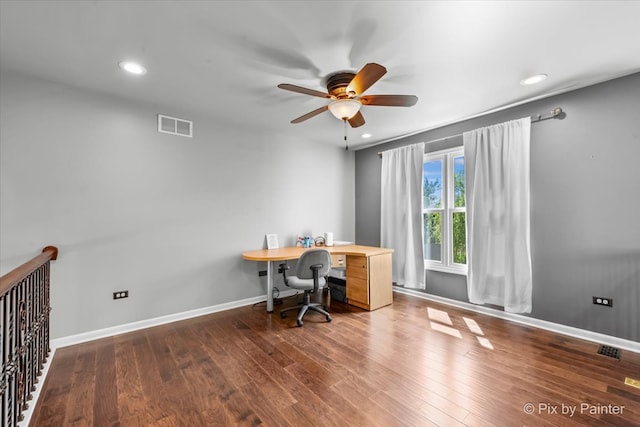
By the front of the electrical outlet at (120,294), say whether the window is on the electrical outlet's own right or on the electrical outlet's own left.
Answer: on the electrical outlet's own left

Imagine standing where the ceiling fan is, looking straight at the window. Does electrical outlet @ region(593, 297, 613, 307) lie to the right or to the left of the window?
right

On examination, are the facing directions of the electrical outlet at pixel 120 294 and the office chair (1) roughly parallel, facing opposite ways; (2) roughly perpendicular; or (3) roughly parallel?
roughly perpendicular

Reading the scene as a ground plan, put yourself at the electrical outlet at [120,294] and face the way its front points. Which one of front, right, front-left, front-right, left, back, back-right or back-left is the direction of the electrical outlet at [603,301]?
front-left

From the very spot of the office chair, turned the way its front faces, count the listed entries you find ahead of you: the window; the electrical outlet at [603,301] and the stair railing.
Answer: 1
